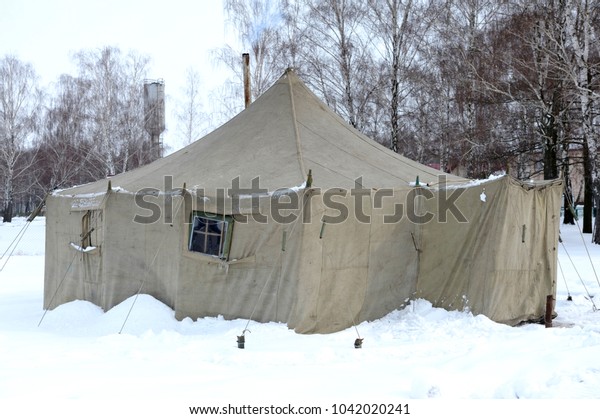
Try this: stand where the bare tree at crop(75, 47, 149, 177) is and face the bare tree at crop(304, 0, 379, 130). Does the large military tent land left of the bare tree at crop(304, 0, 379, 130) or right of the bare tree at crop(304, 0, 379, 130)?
right

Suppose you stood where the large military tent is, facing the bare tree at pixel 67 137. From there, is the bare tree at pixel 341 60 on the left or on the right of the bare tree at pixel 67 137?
right
